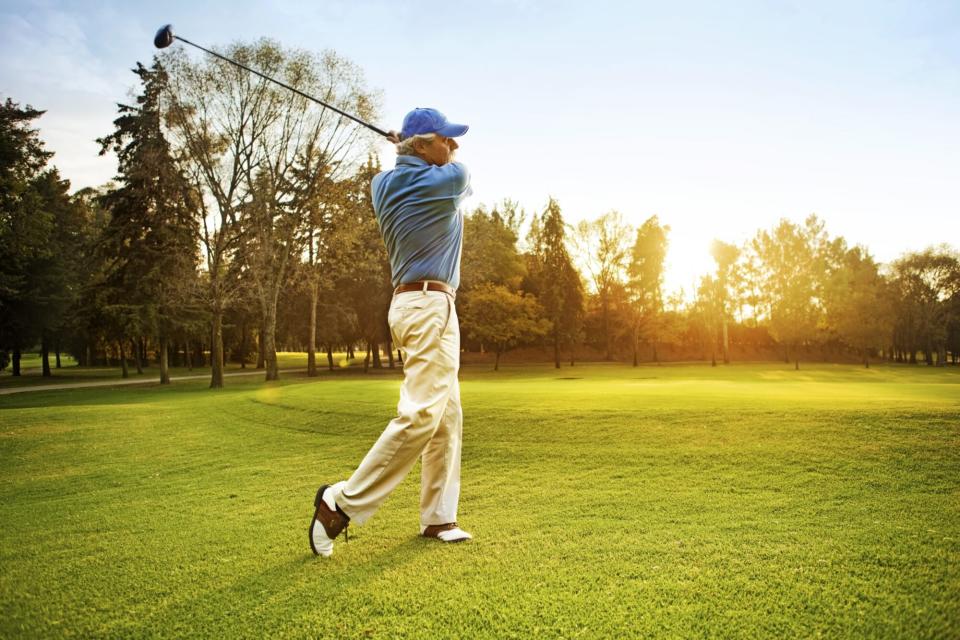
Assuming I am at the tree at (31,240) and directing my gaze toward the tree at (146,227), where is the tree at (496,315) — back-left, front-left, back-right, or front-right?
front-left

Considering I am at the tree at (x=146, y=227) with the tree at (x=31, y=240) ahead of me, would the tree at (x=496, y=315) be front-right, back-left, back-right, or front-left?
back-right

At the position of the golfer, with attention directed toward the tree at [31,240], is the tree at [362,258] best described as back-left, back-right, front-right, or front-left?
front-right

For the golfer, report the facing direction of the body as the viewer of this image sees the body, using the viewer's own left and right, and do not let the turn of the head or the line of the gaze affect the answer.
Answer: facing away from the viewer and to the right of the viewer

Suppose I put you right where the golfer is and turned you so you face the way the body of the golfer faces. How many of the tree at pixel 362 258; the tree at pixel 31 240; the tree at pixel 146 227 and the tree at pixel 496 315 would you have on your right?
0

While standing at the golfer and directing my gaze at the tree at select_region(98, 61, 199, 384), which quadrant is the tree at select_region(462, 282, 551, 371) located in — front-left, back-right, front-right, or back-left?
front-right

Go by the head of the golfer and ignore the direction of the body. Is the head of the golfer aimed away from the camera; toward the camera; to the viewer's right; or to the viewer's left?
to the viewer's right

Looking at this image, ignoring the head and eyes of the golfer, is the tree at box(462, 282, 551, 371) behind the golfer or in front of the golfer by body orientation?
in front

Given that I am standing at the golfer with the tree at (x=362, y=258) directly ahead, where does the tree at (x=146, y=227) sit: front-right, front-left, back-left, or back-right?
front-left

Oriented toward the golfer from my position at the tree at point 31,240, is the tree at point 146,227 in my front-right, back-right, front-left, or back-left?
front-left

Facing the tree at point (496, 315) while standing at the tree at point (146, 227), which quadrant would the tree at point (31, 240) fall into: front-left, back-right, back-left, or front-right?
back-left

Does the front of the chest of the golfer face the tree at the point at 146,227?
no

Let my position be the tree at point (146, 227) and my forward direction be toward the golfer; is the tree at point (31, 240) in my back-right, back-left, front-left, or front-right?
back-right

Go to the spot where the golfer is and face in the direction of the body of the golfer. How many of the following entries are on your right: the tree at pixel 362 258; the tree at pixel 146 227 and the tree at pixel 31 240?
0

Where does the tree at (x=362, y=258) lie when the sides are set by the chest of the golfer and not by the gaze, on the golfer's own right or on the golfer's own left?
on the golfer's own left
